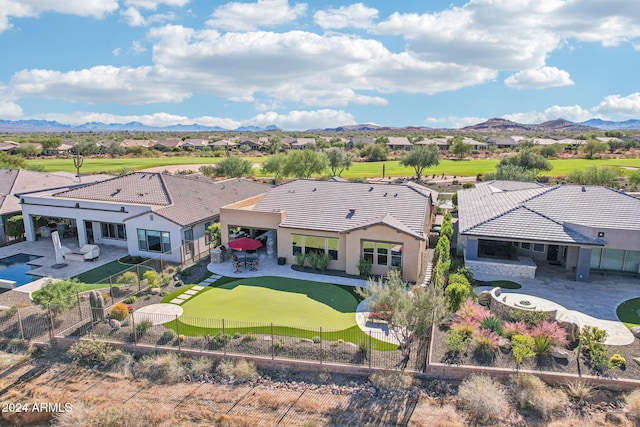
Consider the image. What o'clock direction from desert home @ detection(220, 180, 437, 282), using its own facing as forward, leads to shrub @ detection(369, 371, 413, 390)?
The shrub is roughly at 6 o'clock from the desert home.

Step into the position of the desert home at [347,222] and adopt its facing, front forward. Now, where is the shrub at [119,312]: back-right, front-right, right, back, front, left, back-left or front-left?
back-left

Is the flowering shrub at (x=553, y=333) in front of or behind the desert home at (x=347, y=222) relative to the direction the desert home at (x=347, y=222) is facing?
behind

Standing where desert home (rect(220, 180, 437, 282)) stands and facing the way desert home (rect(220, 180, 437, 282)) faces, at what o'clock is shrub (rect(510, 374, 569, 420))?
The shrub is roughly at 5 o'clock from the desert home.

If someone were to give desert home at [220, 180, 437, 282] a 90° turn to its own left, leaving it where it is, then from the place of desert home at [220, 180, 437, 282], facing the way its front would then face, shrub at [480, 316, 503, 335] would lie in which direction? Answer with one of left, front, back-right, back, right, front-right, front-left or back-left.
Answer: back-left

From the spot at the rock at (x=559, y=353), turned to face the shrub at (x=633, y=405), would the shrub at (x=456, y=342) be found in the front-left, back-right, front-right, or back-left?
back-right

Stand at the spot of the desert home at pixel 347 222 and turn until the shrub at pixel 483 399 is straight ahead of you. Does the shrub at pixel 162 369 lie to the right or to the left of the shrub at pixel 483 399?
right

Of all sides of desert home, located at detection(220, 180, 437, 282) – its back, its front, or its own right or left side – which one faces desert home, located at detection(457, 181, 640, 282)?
right

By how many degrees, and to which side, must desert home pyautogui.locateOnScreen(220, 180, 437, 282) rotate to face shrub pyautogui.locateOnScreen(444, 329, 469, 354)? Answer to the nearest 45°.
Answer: approximately 180°

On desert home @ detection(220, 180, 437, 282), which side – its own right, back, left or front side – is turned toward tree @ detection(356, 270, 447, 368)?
back

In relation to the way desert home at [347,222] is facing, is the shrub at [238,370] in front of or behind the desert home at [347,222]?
behind

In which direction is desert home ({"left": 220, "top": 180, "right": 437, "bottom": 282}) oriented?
away from the camera

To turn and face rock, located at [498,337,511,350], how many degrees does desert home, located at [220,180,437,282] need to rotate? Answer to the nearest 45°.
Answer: approximately 135° to its right

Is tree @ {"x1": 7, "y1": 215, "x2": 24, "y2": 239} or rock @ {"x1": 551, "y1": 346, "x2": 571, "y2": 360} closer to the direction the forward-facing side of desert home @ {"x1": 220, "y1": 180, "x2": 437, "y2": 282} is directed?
the tree

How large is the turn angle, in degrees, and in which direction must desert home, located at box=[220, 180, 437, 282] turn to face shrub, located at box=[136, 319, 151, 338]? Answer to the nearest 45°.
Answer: approximately 135° to its left
